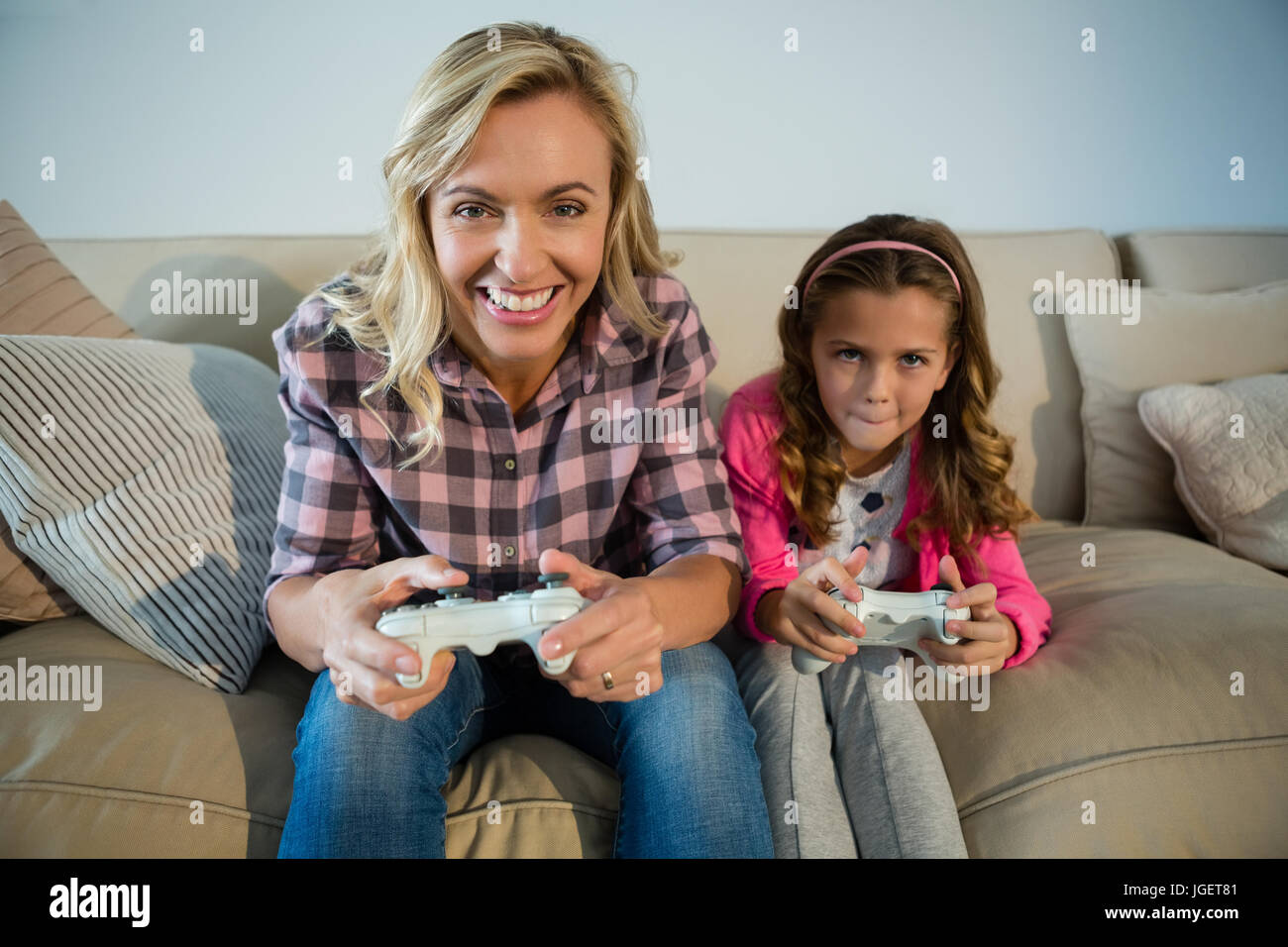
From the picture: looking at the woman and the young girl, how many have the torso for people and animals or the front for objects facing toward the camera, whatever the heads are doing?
2

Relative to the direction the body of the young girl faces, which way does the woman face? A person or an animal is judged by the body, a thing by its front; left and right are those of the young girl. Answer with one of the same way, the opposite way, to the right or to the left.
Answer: the same way

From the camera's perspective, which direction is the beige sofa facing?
toward the camera

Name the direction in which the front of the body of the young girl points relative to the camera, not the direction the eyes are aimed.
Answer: toward the camera

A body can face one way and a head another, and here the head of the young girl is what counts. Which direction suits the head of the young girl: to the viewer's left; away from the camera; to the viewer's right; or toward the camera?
toward the camera

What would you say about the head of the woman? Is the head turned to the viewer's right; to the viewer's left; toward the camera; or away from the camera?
toward the camera
